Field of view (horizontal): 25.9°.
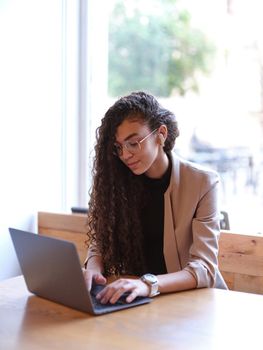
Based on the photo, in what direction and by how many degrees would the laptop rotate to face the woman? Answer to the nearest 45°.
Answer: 0° — it already faces them

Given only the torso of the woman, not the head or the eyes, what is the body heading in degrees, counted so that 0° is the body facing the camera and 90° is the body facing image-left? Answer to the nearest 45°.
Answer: approximately 45°

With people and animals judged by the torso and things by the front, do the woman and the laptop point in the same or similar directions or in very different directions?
very different directions

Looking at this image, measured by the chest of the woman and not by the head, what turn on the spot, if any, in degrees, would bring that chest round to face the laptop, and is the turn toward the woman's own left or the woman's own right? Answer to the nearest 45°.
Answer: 0° — they already face it

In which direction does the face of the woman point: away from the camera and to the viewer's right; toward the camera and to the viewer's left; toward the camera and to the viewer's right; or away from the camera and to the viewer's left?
toward the camera and to the viewer's left

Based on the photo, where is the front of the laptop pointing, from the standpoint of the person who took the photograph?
facing away from the viewer and to the right of the viewer
